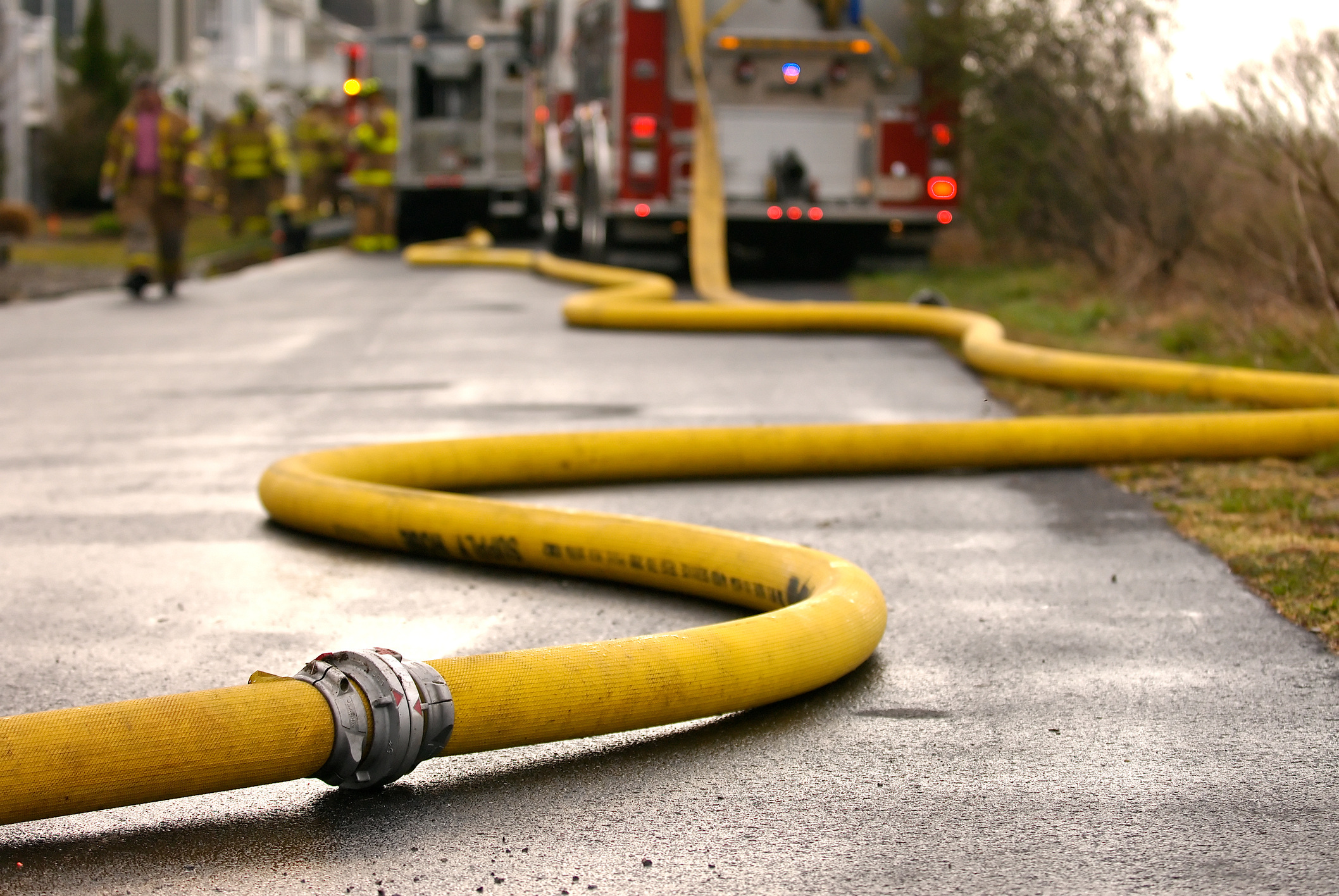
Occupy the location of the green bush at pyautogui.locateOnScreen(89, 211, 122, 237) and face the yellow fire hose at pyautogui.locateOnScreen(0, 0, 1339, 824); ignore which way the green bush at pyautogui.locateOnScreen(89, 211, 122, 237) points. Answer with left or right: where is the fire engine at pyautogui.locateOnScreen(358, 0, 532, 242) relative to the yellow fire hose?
left

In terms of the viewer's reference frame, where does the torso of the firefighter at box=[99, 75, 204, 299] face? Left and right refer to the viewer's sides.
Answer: facing the viewer

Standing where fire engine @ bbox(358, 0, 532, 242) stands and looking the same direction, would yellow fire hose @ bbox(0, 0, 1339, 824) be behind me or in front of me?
behind

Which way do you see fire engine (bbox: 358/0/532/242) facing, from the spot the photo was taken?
facing away from the viewer

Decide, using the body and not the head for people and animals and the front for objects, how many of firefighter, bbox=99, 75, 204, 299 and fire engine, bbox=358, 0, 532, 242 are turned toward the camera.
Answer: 1

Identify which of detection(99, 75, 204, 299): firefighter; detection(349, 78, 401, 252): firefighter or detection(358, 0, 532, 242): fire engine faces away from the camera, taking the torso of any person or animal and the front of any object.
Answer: the fire engine

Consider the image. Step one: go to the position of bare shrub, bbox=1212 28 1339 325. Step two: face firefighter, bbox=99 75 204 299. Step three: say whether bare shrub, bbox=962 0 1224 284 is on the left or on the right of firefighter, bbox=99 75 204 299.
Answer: right

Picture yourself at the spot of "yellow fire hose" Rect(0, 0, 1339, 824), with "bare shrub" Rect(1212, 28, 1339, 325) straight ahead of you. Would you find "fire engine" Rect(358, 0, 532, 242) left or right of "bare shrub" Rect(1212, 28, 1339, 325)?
left

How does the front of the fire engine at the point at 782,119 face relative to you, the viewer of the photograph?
facing away from the viewer
